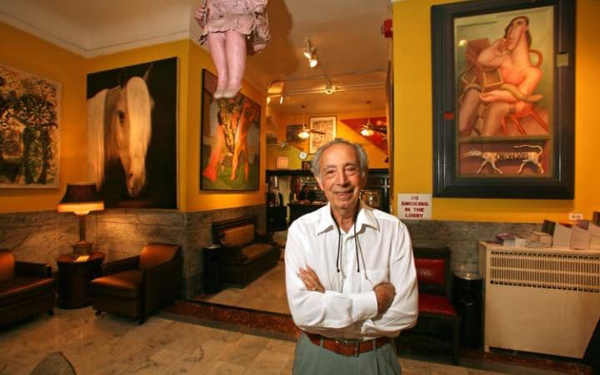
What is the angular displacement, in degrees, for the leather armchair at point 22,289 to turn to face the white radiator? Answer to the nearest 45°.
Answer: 0° — it already faces it

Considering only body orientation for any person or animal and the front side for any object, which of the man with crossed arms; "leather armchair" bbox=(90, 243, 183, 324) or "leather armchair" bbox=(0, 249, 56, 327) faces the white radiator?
"leather armchair" bbox=(0, 249, 56, 327)

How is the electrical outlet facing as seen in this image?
toward the camera

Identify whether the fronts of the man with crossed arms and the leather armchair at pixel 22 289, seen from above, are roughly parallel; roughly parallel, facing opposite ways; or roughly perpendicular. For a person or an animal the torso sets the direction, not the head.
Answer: roughly perpendicular

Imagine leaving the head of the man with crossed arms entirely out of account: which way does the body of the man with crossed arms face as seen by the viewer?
toward the camera

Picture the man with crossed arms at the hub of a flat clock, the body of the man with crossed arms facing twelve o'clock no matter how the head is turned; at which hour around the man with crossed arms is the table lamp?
The table lamp is roughly at 4 o'clock from the man with crossed arms.

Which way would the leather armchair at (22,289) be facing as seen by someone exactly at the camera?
facing the viewer and to the right of the viewer

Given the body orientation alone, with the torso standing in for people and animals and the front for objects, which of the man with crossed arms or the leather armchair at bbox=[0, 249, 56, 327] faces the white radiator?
the leather armchair

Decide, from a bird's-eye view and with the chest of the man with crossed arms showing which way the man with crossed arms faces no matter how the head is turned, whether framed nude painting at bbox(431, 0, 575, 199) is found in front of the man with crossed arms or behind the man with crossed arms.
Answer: behind

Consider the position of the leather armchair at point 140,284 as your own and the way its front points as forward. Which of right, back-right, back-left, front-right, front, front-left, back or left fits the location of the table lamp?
right

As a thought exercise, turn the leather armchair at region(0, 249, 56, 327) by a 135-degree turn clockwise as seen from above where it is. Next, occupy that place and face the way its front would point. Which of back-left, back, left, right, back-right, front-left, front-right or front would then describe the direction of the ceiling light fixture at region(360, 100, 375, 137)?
back

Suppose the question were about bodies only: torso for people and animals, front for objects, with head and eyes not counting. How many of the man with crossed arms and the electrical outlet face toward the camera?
2
